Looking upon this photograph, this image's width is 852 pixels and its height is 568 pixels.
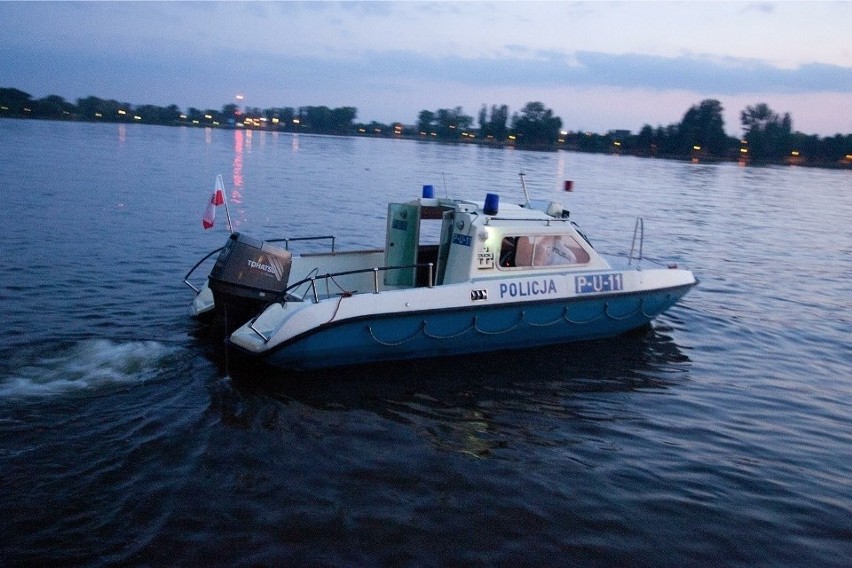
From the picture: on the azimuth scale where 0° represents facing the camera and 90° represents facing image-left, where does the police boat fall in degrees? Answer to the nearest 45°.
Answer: approximately 225°
